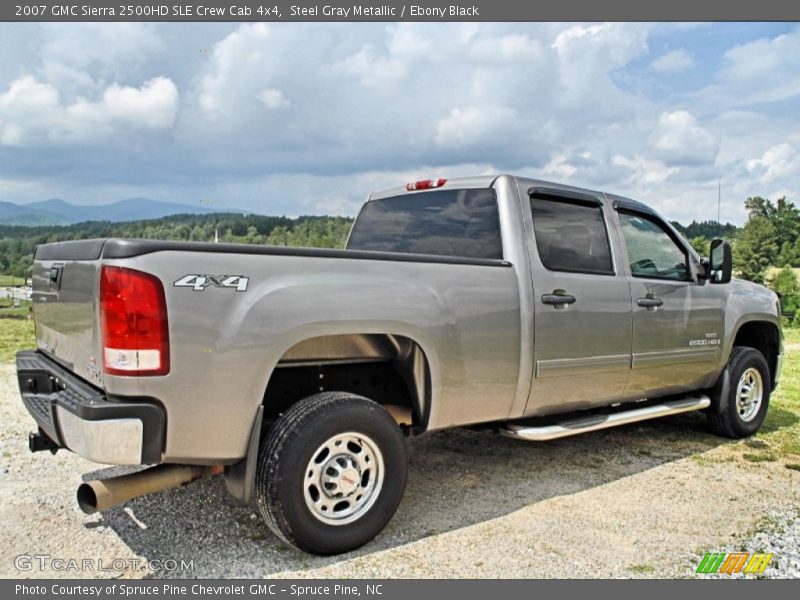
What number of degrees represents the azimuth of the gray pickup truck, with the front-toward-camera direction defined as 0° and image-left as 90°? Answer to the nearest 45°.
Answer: approximately 225°
